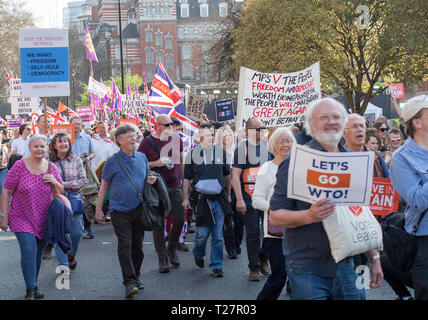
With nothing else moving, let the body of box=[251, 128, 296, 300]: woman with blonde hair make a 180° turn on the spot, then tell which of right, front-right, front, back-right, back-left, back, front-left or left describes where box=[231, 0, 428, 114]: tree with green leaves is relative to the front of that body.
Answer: front-right

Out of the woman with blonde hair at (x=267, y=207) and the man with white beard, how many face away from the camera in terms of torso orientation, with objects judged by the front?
0

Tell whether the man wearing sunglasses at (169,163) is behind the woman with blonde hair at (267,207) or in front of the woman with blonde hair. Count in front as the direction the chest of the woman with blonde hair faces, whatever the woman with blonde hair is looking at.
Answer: behind

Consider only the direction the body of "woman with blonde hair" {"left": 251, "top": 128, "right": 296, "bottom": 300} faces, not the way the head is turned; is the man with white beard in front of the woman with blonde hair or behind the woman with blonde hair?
in front

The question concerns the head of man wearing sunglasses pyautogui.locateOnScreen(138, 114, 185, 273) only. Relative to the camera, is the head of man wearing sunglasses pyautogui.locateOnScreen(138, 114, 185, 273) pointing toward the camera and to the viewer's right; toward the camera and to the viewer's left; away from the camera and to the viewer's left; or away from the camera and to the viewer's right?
toward the camera and to the viewer's right

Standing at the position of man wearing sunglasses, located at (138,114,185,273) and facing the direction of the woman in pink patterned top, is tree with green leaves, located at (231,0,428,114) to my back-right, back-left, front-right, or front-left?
back-right

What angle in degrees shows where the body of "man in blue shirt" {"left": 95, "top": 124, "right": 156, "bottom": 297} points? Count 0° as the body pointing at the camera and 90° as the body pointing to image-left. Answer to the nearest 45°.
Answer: approximately 315°
